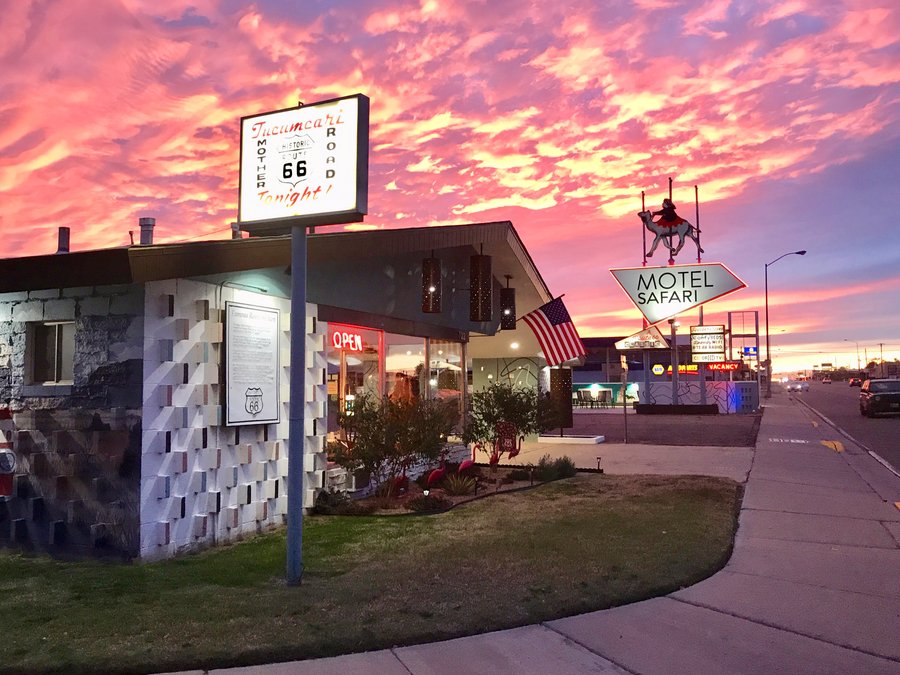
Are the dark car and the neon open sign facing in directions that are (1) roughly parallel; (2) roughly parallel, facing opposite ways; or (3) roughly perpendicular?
roughly perpendicular

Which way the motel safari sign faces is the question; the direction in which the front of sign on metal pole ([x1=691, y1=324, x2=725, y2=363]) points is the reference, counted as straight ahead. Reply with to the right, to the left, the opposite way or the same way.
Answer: the same way

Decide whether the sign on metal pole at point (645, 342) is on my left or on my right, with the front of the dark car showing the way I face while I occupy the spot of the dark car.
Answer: on my left

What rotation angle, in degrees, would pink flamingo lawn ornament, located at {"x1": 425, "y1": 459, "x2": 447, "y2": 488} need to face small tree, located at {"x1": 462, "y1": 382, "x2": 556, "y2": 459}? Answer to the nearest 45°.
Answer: approximately 45° to its left

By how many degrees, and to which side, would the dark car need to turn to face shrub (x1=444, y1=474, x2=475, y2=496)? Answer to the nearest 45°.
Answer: approximately 180°

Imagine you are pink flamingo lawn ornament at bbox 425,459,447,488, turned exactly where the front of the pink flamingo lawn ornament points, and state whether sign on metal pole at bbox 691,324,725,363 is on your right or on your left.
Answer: on your left

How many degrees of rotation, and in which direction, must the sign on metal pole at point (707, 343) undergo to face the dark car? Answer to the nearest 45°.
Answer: approximately 45° to its left

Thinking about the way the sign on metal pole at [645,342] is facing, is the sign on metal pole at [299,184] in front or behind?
in front

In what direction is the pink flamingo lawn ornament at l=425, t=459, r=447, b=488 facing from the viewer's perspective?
to the viewer's right

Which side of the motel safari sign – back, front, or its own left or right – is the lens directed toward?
front

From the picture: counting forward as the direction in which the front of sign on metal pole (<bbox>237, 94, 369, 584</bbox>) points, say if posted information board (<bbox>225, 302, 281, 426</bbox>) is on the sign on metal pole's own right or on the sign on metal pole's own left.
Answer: on the sign on metal pole's own right

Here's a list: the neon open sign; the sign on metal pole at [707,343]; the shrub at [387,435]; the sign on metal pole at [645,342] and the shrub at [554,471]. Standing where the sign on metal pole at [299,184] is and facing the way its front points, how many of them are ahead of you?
0

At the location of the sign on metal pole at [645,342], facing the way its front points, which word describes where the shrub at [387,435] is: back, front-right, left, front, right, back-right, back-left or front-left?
front

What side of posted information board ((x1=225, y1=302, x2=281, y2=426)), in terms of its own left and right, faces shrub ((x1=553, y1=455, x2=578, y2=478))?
left

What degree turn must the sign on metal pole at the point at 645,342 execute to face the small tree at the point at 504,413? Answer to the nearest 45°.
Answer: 0° — it already faces it

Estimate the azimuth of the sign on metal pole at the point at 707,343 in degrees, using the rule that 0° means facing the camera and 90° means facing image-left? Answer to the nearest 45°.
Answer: approximately 0°

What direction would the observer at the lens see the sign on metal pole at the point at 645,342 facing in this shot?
facing the viewer

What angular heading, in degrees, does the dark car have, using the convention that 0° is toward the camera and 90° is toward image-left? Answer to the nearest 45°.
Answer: approximately 180°

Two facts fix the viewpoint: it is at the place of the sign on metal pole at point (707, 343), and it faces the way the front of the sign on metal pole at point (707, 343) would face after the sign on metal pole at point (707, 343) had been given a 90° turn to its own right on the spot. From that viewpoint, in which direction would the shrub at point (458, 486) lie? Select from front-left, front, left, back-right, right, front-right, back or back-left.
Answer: left
